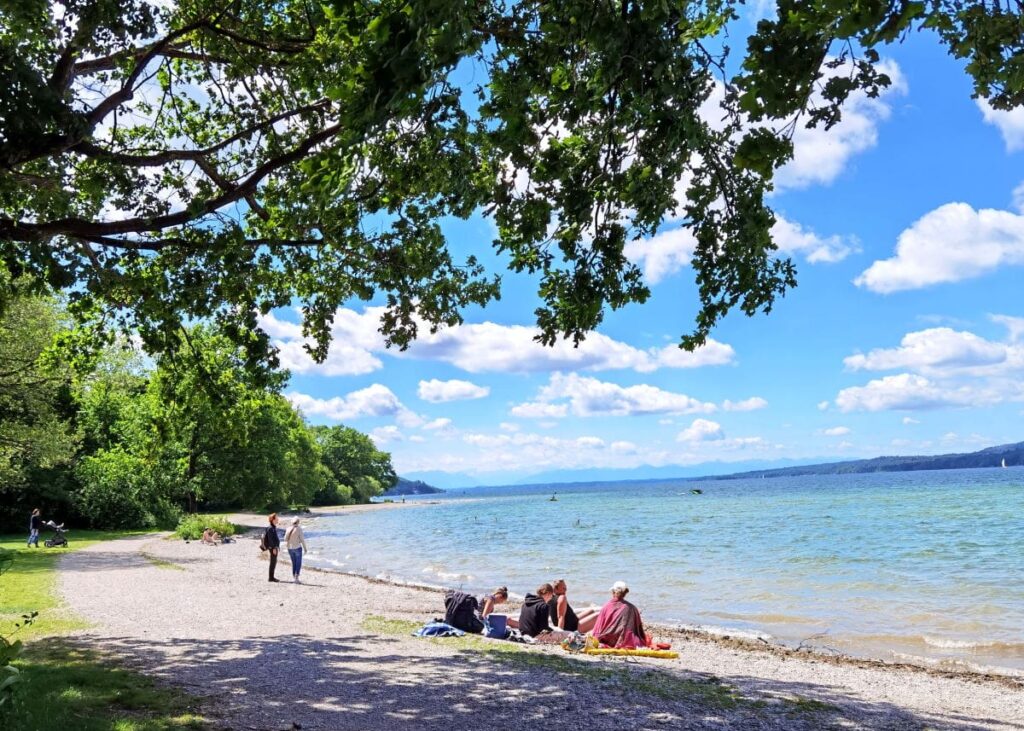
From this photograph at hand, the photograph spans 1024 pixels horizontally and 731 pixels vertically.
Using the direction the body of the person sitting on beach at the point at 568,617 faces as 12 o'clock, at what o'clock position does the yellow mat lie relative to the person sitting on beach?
The yellow mat is roughly at 2 o'clock from the person sitting on beach.

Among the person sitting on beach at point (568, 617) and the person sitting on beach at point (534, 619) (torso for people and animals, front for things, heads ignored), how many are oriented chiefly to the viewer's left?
0

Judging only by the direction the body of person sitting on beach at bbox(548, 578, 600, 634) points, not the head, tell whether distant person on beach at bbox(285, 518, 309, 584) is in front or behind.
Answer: behind

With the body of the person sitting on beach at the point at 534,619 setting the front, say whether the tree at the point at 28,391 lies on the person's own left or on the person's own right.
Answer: on the person's own left

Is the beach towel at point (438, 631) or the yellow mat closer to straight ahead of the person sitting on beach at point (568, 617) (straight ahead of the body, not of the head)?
the yellow mat

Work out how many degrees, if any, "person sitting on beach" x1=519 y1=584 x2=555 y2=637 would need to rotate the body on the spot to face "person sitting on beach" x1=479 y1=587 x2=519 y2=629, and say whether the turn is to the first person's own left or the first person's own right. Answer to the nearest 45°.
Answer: approximately 135° to the first person's own left

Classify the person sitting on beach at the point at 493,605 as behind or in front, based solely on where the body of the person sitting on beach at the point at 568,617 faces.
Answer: behind

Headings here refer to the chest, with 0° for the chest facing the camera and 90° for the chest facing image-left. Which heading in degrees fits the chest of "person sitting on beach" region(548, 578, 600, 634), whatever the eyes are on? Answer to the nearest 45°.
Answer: approximately 270°

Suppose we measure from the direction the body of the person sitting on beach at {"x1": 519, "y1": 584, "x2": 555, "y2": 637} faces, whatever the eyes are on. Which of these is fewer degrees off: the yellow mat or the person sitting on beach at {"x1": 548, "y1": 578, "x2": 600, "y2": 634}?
the person sitting on beach

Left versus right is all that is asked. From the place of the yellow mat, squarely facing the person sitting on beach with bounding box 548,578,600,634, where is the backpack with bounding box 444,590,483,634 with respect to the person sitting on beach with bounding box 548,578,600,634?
left

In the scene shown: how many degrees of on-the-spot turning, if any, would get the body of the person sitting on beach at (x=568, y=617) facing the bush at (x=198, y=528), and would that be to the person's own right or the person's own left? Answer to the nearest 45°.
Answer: approximately 135° to the person's own left

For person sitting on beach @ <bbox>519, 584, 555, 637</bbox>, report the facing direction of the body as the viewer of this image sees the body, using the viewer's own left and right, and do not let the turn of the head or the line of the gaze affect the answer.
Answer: facing away from the viewer and to the right of the viewer
